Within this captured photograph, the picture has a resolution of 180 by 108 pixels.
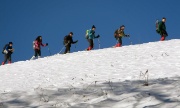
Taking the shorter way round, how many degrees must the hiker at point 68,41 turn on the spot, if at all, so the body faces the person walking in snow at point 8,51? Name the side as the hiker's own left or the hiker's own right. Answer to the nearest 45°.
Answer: approximately 180°

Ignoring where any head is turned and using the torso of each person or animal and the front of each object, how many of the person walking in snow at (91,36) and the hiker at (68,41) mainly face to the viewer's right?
2

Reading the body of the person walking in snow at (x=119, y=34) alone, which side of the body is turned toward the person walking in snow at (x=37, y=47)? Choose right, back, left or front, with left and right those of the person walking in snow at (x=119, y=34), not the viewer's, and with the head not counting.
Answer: back

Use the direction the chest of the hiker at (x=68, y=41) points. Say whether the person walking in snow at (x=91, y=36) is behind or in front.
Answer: in front

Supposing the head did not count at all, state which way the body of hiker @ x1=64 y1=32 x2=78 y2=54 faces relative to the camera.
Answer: to the viewer's right

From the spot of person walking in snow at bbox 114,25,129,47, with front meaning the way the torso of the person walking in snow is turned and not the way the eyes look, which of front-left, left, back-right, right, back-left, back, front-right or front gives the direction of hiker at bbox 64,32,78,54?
back

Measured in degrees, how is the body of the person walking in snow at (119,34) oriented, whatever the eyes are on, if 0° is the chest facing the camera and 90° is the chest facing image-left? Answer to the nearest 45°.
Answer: approximately 270°

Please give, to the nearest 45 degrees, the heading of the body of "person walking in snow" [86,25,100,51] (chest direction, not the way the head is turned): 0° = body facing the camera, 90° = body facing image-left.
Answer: approximately 270°

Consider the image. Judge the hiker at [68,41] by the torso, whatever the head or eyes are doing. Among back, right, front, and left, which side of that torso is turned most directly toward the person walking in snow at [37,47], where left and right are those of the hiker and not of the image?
back

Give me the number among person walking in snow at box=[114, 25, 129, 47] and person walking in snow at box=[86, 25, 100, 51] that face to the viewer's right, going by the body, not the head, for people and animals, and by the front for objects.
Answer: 2

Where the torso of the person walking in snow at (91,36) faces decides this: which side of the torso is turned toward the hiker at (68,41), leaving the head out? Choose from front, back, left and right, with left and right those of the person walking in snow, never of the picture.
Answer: back

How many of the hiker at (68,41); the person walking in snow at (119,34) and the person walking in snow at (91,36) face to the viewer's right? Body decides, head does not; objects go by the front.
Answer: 3
